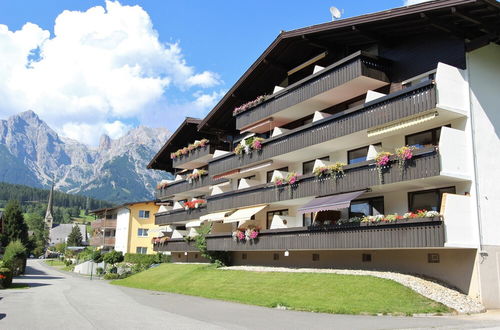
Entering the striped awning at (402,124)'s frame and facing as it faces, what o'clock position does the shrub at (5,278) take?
The shrub is roughly at 2 o'clock from the striped awning.

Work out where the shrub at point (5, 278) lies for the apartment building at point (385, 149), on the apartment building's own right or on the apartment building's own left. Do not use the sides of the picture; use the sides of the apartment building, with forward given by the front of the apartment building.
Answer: on the apartment building's own right

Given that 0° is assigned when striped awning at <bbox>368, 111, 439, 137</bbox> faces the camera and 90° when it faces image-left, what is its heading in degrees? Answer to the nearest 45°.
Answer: approximately 45°

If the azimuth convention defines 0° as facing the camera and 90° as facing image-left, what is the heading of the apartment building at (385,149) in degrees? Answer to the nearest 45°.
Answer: approximately 45°
